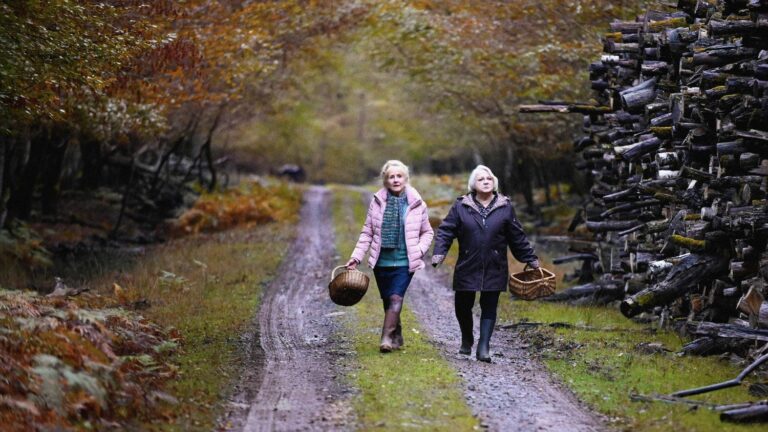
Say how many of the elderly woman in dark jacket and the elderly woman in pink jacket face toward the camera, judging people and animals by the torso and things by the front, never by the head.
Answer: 2

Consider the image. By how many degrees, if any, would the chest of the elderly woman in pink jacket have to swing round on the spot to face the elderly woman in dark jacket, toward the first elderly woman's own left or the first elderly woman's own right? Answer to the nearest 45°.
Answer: approximately 90° to the first elderly woman's own left

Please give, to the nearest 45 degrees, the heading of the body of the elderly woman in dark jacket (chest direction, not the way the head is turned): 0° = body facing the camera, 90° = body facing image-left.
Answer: approximately 0°

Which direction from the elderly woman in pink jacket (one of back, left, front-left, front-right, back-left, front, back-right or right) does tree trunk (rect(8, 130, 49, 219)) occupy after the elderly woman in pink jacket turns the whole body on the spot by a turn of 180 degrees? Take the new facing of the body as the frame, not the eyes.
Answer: front-left

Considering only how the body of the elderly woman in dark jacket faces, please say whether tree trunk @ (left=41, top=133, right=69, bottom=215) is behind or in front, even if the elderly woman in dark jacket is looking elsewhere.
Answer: behind

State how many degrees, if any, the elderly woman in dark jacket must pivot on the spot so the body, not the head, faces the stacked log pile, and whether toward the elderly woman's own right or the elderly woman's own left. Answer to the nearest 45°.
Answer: approximately 135° to the elderly woman's own left

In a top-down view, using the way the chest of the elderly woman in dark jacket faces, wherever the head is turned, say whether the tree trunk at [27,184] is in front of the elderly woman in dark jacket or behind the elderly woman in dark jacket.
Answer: behind

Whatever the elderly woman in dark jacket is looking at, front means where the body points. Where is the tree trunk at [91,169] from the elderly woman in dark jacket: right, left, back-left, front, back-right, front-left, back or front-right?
back-right
